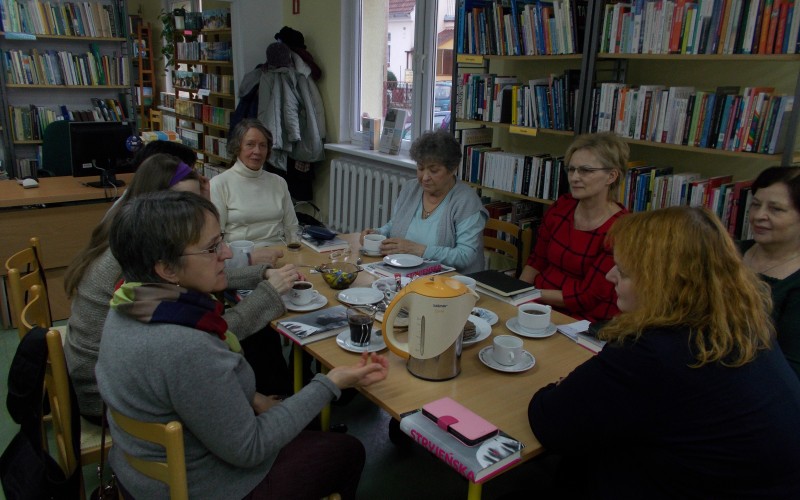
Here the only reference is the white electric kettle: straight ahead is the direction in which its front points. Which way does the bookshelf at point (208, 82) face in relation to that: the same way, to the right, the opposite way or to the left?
to the right

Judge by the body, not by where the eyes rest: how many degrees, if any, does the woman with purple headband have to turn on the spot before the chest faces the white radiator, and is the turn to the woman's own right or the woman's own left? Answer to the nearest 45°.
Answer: approximately 45° to the woman's own left

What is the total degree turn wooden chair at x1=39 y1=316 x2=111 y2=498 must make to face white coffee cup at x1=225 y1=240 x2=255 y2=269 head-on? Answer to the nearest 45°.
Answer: approximately 45° to its left

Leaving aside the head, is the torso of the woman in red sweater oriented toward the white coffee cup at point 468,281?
yes

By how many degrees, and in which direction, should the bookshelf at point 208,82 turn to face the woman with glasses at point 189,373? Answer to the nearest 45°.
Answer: approximately 45° to its left

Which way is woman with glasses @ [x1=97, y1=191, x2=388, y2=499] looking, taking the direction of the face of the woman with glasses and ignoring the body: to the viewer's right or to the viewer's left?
to the viewer's right

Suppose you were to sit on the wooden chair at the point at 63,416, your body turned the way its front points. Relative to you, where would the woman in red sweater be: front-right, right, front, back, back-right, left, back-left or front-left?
front

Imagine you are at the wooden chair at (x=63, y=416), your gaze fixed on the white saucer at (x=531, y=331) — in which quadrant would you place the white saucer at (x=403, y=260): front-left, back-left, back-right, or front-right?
front-left

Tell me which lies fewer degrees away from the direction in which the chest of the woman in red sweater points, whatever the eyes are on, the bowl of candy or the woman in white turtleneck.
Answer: the bowl of candy

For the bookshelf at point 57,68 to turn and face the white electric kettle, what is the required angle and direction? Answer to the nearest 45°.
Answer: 0° — it already faces it

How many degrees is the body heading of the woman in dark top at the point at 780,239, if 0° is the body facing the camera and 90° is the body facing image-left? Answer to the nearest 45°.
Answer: approximately 45°

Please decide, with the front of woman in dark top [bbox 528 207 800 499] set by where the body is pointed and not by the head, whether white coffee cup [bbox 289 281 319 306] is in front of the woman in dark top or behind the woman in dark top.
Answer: in front

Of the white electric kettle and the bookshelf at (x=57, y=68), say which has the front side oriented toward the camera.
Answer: the bookshelf

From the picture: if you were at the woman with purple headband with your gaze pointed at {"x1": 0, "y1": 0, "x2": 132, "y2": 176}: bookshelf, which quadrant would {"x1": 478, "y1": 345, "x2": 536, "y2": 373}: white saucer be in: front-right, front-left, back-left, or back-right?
back-right

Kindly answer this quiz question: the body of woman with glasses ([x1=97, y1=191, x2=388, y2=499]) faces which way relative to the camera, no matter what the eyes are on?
to the viewer's right

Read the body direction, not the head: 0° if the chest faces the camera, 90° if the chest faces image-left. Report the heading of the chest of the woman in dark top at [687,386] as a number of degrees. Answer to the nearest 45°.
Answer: approximately 135°

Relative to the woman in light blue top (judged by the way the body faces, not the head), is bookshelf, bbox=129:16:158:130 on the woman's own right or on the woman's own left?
on the woman's own right

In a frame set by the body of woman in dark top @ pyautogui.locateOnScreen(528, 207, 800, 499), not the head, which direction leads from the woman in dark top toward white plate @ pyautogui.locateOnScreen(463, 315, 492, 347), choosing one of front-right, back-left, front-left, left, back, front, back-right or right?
front

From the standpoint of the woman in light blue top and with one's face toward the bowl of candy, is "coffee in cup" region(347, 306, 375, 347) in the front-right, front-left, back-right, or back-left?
front-left
